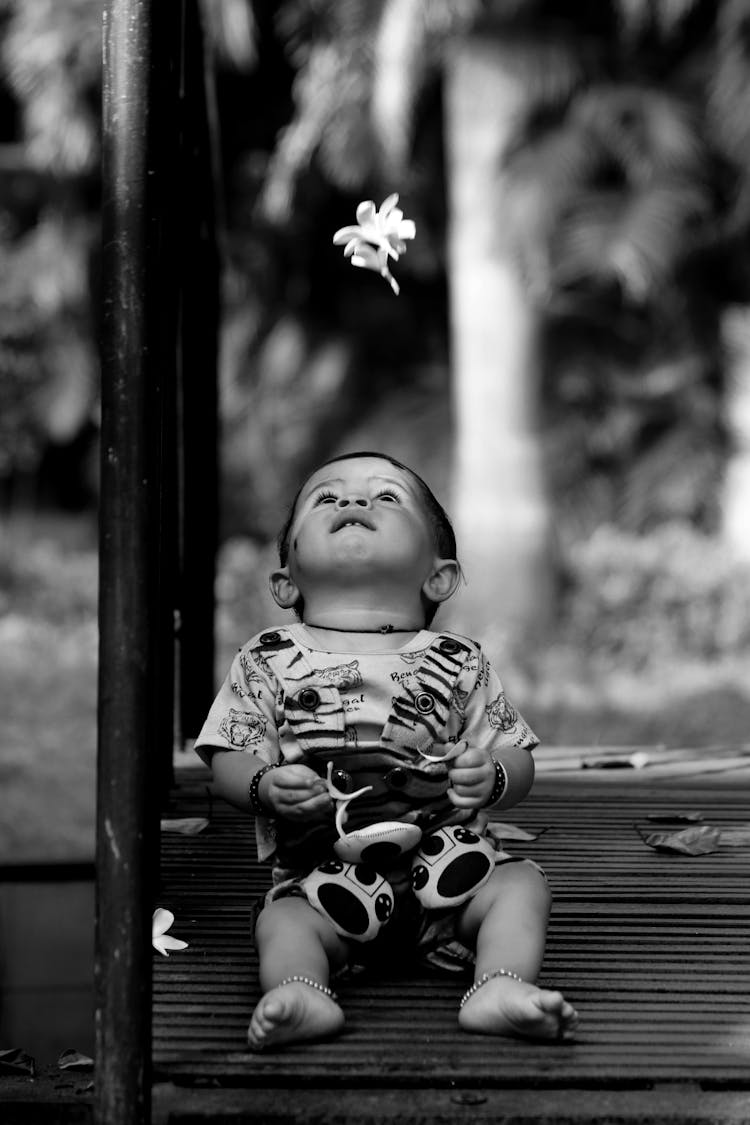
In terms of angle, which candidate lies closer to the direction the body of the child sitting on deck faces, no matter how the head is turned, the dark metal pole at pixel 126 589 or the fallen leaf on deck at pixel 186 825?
the dark metal pole

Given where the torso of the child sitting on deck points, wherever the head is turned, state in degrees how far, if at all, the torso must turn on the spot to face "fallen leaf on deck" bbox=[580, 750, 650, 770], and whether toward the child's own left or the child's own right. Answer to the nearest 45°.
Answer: approximately 180°

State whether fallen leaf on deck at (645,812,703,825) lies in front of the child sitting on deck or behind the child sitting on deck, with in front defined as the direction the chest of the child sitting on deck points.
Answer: behind

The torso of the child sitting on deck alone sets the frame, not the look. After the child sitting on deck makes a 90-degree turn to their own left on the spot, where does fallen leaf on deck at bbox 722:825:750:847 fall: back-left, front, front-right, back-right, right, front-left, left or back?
front-left

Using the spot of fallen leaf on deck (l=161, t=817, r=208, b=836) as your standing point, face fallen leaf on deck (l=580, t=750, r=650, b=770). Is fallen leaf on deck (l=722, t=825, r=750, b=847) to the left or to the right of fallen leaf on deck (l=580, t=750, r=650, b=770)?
right

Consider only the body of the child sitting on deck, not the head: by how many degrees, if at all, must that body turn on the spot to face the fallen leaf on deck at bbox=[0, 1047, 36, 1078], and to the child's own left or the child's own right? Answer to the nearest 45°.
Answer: approximately 90° to the child's own right

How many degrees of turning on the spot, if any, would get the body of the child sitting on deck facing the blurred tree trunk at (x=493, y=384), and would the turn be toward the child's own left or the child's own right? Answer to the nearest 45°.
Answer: approximately 180°

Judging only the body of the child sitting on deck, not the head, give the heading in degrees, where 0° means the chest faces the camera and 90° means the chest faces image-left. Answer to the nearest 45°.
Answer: approximately 0°

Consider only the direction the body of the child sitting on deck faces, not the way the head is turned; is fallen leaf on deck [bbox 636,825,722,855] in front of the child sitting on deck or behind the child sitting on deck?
behind

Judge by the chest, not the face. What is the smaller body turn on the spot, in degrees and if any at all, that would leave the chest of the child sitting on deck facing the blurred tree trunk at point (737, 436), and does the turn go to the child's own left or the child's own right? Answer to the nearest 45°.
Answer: approximately 180°
